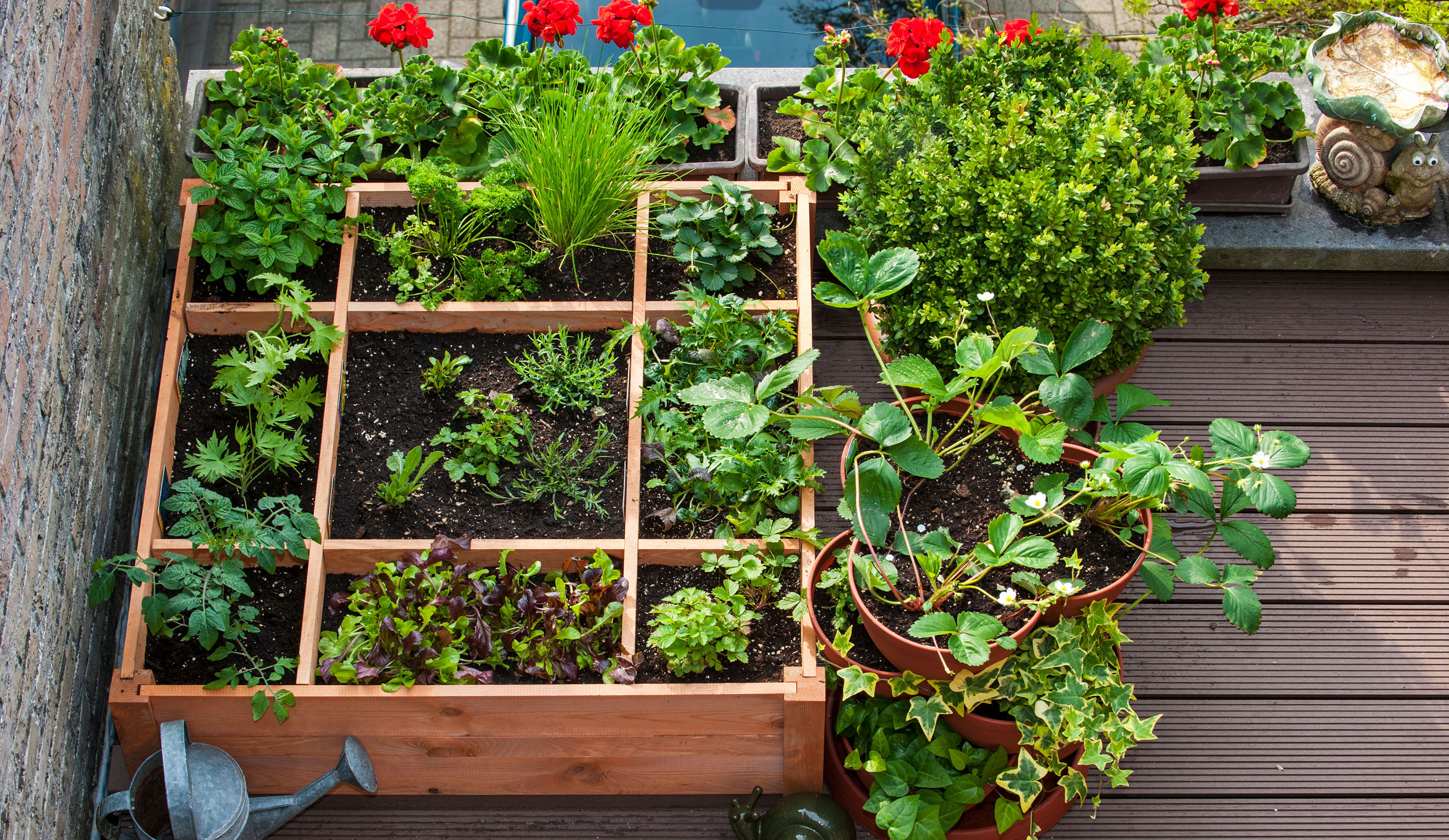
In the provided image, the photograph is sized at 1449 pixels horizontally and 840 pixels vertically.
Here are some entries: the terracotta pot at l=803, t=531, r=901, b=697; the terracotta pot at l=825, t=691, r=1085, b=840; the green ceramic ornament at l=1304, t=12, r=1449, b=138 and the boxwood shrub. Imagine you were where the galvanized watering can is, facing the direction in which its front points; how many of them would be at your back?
0

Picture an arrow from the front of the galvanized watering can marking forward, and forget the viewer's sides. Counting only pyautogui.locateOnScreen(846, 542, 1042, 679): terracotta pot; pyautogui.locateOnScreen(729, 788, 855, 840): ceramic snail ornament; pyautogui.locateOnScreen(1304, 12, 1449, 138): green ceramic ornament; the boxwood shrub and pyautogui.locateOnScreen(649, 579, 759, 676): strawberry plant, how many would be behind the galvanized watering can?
0

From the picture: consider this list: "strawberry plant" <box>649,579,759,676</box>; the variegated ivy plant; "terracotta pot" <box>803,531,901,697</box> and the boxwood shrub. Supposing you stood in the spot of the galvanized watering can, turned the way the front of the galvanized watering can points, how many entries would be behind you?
0

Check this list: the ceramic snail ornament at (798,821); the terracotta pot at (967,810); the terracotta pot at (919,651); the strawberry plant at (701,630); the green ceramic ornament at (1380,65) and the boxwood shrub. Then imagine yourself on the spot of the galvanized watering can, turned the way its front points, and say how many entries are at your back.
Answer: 0

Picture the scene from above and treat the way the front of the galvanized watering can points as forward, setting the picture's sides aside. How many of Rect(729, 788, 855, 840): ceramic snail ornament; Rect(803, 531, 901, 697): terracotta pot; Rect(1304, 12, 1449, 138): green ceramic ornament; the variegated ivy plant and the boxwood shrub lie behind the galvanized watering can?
0

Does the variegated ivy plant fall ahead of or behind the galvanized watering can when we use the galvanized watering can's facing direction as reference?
ahead

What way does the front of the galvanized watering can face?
to the viewer's right

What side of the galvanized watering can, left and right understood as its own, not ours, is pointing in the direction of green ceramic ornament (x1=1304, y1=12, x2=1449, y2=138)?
front
